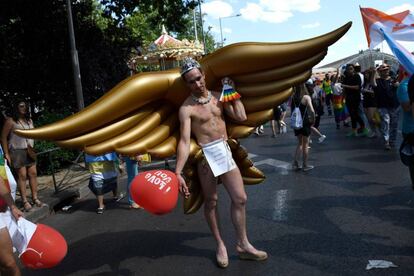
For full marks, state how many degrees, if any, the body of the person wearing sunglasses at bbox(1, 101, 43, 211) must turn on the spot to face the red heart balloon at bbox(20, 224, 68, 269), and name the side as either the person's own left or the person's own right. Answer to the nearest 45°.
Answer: approximately 45° to the person's own right

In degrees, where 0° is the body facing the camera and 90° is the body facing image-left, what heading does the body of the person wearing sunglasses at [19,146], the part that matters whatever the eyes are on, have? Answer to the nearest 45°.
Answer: approximately 315°

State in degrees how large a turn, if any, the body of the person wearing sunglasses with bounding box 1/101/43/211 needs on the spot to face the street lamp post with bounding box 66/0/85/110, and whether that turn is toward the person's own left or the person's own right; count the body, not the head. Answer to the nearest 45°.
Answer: approximately 135° to the person's own left

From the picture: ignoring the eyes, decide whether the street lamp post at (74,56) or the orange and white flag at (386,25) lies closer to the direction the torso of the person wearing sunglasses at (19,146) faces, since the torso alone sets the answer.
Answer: the orange and white flag

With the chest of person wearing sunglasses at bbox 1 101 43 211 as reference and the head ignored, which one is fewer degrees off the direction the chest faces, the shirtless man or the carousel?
the shirtless man

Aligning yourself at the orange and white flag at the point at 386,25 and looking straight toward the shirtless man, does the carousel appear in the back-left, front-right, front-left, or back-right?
back-right

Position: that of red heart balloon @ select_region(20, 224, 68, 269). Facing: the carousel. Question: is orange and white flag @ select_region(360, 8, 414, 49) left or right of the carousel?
right

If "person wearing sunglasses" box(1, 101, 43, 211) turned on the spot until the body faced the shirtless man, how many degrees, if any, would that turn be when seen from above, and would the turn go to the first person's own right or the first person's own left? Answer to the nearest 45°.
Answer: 0° — they already face them
